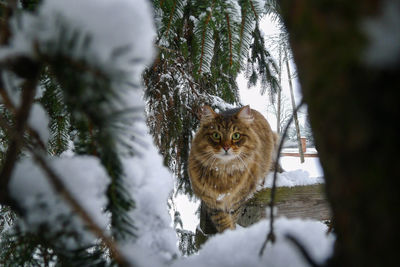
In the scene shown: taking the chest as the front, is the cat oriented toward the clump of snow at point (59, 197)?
yes

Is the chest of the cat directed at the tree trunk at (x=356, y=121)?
yes

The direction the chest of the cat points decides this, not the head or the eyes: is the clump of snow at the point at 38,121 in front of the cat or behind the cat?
in front

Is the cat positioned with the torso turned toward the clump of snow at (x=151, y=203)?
yes

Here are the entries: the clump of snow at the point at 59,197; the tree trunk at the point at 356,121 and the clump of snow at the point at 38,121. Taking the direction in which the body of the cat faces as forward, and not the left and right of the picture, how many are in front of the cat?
3

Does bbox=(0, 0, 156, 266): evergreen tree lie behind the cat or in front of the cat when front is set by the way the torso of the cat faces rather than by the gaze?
in front

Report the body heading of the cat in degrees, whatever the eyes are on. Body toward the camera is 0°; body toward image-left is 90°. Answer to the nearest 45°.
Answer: approximately 0°
